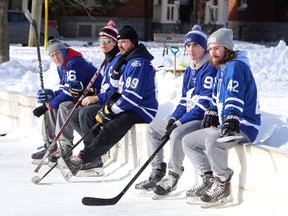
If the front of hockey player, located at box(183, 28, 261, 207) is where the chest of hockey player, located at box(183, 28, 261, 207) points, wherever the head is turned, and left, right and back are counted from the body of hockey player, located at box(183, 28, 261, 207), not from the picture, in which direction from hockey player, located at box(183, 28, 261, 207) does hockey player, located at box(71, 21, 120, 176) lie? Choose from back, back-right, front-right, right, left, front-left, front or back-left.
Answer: right

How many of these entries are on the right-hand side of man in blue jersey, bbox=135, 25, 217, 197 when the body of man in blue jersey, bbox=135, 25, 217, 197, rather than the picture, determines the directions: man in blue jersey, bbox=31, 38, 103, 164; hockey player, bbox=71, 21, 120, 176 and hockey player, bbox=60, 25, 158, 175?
3

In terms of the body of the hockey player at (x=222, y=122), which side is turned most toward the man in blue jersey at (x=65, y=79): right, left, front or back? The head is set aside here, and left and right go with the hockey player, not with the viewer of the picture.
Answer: right

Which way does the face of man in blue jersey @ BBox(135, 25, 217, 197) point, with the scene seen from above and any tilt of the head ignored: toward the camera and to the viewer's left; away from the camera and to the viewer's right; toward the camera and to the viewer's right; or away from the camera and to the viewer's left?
toward the camera and to the viewer's left

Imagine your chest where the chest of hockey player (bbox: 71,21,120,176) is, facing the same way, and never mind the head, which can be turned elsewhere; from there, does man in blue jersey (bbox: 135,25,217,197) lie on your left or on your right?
on your left

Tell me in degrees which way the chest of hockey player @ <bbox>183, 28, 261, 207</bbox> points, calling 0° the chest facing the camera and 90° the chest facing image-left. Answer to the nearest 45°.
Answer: approximately 45°

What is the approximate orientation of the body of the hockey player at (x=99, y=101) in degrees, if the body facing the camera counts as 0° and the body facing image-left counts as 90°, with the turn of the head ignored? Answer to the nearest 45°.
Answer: approximately 45°

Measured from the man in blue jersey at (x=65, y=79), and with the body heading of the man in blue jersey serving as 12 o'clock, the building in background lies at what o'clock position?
The building in background is roughly at 5 o'clock from the man in blue jersey.

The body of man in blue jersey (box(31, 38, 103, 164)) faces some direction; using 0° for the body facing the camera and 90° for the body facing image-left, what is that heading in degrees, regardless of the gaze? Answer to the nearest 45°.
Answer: approximately 45°

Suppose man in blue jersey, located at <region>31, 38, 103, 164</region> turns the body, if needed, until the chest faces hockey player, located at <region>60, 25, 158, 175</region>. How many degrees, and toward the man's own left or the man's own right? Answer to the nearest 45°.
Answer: approximately 90° to the man's own left

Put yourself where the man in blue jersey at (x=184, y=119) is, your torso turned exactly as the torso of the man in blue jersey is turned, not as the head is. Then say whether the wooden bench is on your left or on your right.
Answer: on your right
